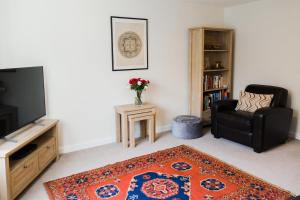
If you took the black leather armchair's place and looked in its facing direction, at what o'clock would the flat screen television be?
The flat screen television is roughly at 12 o'clock from the black leather armchair.

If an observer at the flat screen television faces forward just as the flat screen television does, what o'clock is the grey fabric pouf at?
The grey fabric pouf is roughly at 10 o'clock from the flat screen television.

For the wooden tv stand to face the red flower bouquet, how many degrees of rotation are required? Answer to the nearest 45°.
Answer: approximately 90° to its left

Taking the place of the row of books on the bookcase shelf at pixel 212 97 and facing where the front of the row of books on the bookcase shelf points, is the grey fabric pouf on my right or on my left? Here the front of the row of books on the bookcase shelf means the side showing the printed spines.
on my right

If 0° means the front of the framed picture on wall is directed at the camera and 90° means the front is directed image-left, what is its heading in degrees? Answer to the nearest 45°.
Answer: approximately 315°

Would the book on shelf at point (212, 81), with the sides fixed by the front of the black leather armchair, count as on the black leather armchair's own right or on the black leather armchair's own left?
on the black leather armchair's own right

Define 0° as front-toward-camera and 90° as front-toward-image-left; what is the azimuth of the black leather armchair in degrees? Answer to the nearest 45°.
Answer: approximately 45°

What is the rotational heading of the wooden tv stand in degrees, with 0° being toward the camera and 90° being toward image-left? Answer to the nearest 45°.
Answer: approximately 315°

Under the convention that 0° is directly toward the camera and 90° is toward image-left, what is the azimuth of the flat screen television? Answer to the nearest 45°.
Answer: approximately 315°

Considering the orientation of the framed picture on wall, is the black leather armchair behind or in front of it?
in front
